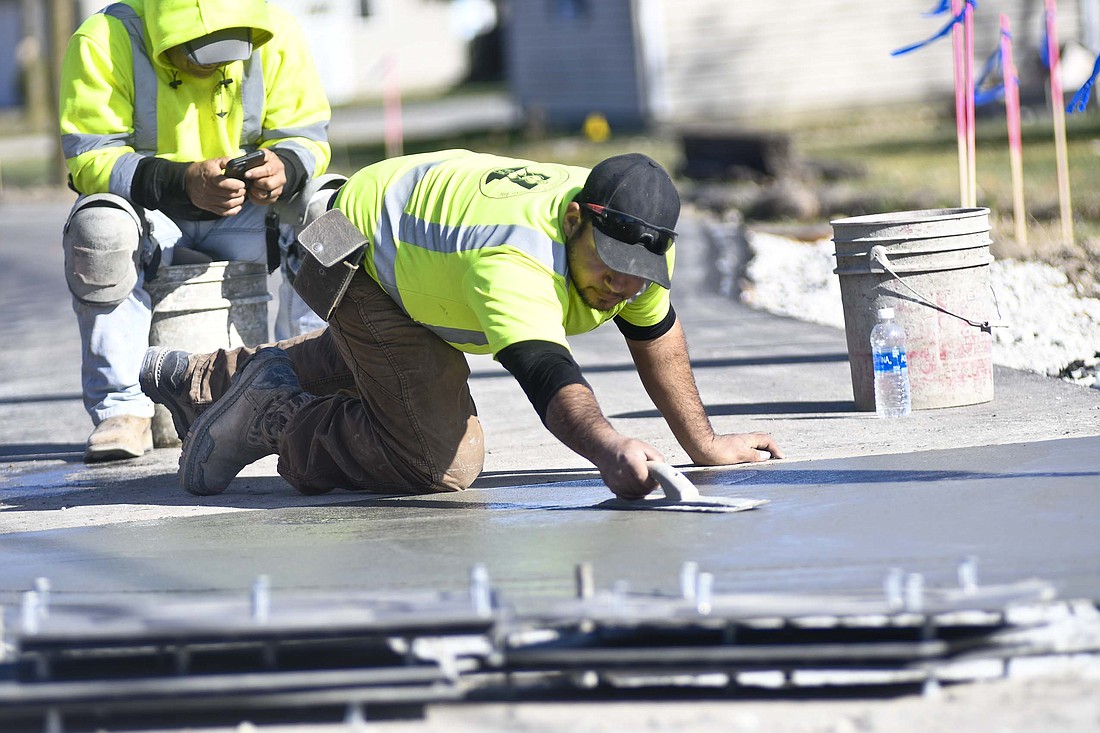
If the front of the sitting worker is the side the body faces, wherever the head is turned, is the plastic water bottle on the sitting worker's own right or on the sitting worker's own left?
on the sitting worker's own left

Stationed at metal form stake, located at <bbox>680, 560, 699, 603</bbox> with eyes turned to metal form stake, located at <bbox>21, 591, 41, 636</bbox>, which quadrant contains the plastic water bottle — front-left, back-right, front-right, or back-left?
back-right

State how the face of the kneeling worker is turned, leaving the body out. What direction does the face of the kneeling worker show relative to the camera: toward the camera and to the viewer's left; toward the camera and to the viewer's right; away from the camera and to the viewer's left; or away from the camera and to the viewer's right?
toward the camera and to the viewer's right

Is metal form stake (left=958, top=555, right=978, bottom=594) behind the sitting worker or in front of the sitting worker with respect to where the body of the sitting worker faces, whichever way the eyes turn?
in front

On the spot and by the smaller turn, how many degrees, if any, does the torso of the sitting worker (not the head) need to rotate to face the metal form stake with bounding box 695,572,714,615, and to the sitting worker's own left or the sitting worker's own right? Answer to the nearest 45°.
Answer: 0° — they already face it

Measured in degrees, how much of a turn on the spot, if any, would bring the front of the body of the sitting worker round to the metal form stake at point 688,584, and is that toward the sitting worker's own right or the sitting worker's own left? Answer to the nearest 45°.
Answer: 0° — they already face it
